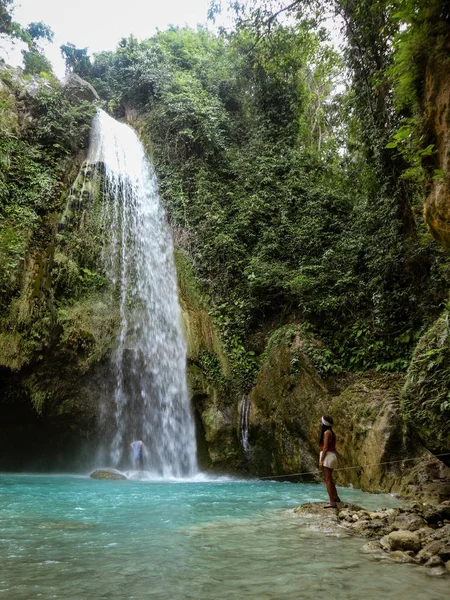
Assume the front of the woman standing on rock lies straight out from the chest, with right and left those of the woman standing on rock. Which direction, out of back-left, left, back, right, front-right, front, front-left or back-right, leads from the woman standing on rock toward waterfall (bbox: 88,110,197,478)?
front-right

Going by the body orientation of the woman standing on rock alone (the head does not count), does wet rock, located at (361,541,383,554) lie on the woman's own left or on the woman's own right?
on the woman's own left

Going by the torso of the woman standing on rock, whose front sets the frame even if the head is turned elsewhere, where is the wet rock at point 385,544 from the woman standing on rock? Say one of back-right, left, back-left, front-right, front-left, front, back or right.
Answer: left

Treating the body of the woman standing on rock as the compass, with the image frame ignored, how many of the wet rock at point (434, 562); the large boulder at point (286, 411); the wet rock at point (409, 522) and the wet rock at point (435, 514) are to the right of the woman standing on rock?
1

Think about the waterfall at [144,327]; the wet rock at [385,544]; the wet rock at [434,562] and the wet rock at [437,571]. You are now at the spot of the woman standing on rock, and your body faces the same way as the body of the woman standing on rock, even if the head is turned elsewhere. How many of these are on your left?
3

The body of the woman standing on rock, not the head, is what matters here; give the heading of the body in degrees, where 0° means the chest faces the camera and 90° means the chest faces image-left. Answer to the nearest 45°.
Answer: approximately 90°

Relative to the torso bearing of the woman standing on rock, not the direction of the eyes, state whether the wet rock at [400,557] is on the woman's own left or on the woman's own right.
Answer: on the woman's own left

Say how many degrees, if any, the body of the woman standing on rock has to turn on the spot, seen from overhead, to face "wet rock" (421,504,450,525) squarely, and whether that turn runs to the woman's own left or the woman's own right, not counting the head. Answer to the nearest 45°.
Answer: approximately 135° to the woman's own left

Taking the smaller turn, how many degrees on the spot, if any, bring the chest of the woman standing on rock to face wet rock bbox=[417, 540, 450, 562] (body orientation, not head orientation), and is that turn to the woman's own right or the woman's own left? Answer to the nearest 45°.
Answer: approximately 90° to the woman's own left

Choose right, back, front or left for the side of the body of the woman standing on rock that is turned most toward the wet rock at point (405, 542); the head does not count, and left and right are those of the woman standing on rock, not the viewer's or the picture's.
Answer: left
